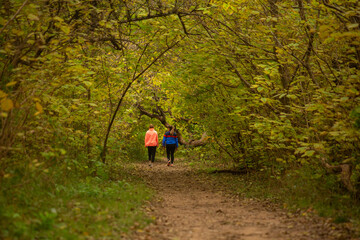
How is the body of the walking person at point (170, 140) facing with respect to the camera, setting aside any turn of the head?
away from the camera

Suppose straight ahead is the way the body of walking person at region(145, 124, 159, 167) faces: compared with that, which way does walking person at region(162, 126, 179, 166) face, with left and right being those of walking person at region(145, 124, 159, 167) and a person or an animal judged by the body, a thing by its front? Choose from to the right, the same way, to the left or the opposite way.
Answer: the same way

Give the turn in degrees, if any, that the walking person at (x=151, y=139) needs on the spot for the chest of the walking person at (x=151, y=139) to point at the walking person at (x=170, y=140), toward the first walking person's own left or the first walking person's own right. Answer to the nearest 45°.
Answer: approximately 45° to the first walking person's own right

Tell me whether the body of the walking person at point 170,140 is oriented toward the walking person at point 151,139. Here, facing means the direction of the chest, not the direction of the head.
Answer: no

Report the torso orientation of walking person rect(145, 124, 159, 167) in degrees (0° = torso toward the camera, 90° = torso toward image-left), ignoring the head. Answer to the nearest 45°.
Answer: approximately 180°

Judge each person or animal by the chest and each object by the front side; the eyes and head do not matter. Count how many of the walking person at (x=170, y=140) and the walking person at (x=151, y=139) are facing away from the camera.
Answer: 2
